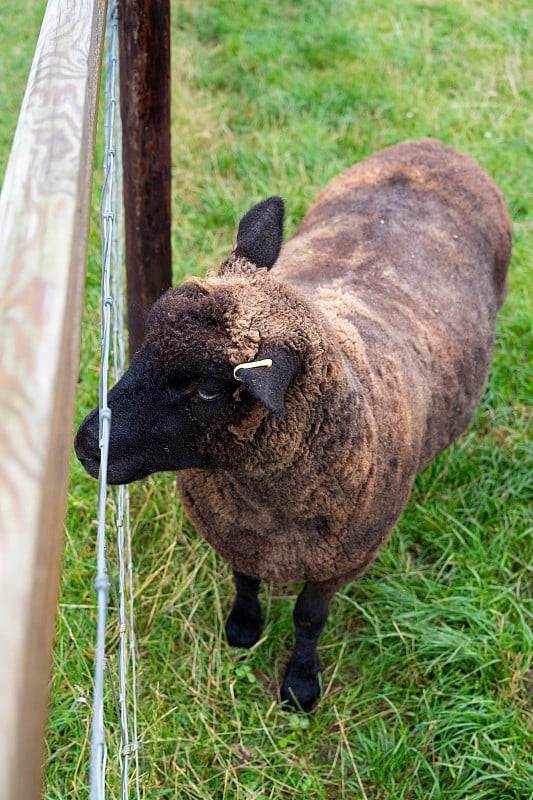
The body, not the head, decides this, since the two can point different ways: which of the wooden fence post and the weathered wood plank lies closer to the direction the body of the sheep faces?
the weathered wood plank

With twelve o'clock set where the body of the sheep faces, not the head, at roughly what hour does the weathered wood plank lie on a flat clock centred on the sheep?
The weathered wood plank is roughly at 11 o'clock from the sheep.

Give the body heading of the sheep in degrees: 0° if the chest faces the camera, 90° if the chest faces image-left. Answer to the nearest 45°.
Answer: approximately 45°

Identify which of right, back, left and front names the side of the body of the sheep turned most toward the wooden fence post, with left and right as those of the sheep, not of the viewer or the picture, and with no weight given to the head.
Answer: right
